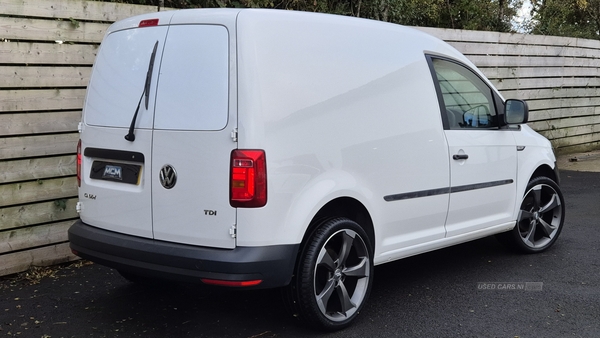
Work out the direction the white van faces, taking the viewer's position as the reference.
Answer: facing away from the viewer and to the right of the viewer
